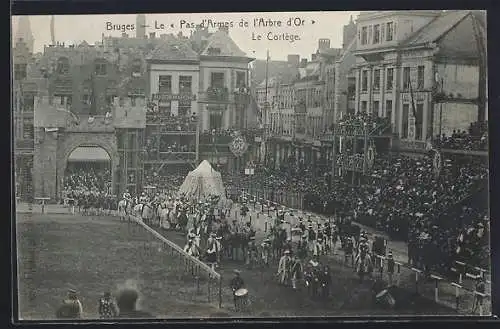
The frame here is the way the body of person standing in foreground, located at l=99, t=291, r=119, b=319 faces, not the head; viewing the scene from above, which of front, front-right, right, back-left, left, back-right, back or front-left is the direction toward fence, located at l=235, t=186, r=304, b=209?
front

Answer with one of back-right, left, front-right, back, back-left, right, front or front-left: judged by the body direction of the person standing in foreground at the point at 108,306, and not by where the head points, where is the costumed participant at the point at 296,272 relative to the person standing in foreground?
right

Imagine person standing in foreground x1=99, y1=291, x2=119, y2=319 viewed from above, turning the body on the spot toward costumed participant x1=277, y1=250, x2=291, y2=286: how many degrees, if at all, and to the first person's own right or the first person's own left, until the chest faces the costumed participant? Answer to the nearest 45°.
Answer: approximately 90° to the first person's own right

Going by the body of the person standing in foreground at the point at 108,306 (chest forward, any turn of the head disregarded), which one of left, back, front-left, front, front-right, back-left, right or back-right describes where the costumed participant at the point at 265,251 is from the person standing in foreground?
right

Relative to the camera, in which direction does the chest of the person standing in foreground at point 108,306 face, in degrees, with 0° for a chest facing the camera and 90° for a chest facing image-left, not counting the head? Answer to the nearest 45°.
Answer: approximately 180°

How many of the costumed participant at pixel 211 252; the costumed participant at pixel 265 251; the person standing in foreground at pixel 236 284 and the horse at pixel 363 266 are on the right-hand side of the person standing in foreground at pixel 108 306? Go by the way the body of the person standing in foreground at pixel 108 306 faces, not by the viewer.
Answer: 4

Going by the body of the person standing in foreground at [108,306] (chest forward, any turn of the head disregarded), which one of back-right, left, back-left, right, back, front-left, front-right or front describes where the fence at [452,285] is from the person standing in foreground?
right

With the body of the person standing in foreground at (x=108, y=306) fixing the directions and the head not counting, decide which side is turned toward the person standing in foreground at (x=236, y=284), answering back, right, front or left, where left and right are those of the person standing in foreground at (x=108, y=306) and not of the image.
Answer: right

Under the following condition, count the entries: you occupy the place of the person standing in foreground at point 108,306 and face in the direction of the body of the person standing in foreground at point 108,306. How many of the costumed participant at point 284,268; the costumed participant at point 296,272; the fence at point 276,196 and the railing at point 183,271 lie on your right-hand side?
4

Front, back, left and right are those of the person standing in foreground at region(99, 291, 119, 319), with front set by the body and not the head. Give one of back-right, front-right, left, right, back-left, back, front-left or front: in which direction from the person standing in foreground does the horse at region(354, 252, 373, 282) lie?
right
